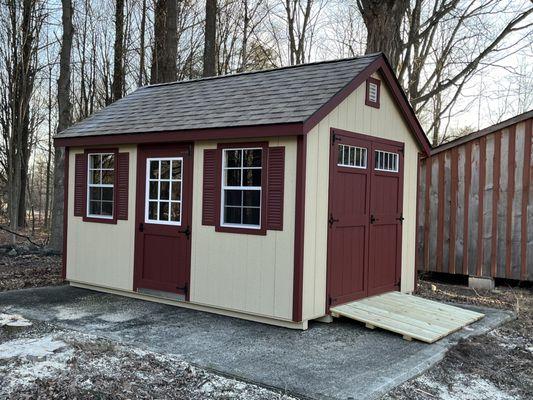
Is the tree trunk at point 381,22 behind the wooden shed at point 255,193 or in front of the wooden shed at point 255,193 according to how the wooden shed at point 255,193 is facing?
behind

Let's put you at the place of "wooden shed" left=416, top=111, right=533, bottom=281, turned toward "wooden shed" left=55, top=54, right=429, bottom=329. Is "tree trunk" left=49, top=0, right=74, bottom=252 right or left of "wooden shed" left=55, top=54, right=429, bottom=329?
right

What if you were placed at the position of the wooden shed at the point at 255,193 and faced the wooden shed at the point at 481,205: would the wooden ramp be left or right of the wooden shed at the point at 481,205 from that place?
right

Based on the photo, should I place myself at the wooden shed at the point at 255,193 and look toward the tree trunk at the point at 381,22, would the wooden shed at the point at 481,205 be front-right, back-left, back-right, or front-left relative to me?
front-right

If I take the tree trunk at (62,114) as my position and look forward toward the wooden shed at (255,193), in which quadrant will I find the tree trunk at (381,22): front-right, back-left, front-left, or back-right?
front-left
